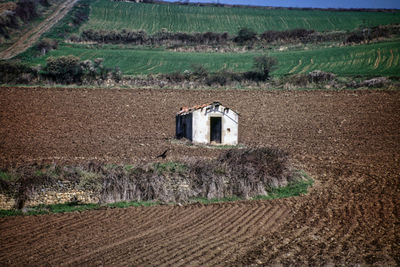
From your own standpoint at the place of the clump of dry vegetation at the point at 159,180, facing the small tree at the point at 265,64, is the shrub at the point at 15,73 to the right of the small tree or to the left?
left

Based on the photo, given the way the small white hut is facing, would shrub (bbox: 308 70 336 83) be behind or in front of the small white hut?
behind

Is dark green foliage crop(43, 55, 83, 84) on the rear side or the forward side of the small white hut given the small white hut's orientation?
on the rear side

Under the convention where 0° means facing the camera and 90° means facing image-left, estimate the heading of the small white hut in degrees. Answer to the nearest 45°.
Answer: approximately 0°

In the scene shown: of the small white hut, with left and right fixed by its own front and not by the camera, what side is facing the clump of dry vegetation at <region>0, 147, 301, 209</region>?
front

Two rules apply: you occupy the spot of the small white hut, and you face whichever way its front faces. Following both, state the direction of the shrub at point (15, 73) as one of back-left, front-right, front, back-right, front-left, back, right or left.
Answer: back-right

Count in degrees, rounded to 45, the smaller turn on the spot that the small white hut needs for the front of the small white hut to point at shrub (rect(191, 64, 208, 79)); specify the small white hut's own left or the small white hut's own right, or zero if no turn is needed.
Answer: approximately 180°

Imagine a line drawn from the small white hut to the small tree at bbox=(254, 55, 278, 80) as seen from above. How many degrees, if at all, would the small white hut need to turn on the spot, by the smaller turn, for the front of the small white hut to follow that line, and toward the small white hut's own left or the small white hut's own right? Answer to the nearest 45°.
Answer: approximately 180°
